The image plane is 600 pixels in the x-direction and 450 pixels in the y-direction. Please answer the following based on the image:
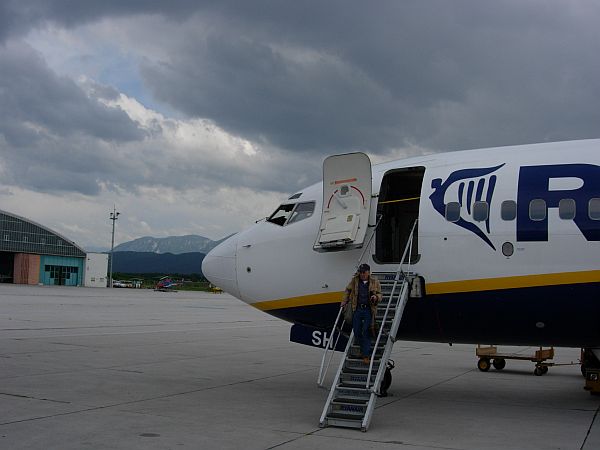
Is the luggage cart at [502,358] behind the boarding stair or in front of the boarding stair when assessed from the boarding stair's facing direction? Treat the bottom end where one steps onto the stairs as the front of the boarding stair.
behind

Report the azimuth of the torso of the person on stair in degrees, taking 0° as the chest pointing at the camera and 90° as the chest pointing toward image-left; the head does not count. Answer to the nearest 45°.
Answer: approximately 0°

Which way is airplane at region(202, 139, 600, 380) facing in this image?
to the viewer's left

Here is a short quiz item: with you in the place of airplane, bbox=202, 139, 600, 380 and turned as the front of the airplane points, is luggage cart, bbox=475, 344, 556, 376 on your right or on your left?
on your right
